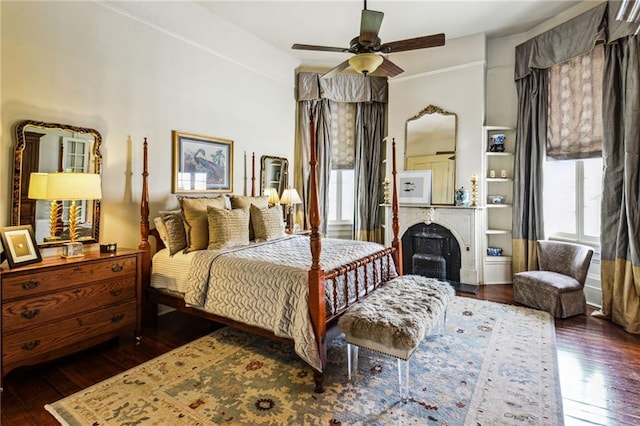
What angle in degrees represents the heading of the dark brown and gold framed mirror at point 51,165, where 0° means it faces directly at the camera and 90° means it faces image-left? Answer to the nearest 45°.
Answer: approximately 315°

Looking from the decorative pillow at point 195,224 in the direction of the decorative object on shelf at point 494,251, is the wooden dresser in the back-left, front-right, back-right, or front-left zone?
back-right

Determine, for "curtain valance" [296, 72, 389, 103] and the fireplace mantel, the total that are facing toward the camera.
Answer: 2

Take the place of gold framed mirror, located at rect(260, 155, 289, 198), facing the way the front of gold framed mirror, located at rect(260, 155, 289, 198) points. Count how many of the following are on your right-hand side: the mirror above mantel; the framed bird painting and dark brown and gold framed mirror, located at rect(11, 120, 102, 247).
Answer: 2

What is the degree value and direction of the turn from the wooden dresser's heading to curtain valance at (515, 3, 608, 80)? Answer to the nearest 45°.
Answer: approximately 45° to its left

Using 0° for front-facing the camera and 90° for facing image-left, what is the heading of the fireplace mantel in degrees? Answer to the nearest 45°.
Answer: approximately 0°

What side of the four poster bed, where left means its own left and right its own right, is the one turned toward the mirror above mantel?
left

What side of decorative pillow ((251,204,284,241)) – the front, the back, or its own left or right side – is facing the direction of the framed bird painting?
back
